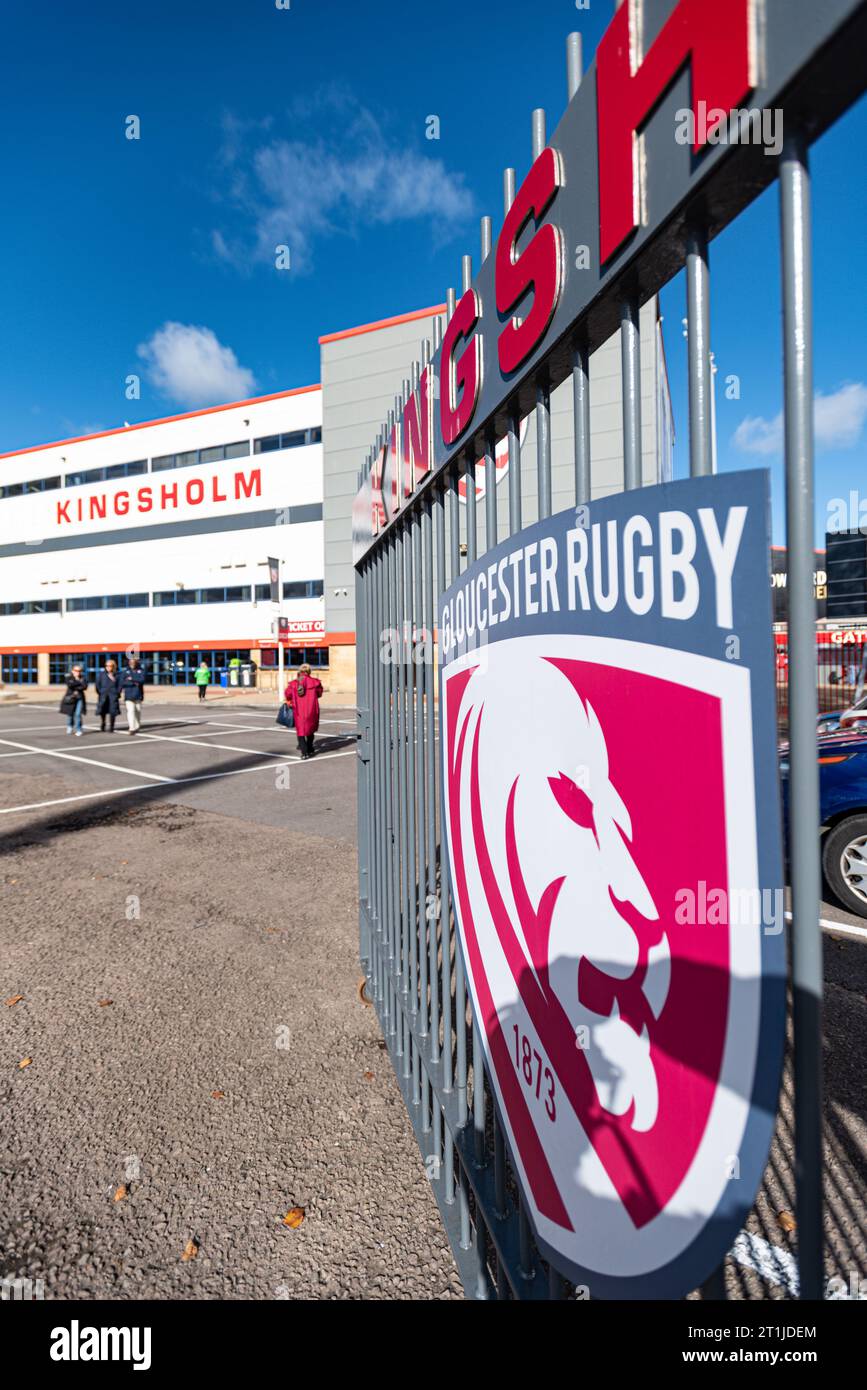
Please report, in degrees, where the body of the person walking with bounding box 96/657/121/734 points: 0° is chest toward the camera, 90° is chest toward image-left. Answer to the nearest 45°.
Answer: approximately 0°

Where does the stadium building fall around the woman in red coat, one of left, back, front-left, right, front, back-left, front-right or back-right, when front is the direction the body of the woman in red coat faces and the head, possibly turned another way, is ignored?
front

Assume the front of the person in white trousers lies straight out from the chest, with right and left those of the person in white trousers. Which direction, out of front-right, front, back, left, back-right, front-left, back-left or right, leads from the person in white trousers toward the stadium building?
back

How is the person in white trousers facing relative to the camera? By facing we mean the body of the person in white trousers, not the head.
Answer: toward the camera

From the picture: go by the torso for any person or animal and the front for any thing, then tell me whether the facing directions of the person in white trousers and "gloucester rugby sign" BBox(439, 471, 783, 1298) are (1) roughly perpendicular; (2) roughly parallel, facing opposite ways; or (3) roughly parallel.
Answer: roughly perpendicular

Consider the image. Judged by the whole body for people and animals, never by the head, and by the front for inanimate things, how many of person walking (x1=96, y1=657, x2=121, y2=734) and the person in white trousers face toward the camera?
2

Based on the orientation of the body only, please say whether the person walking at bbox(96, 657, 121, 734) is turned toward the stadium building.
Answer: no

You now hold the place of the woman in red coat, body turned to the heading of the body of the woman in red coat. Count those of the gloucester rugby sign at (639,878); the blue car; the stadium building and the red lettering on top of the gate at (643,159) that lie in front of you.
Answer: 1

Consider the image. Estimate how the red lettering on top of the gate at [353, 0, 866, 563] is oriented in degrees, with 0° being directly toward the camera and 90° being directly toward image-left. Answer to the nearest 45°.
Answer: approximately 45°

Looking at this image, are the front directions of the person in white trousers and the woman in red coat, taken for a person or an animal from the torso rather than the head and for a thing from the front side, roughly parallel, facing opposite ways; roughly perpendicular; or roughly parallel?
roughly parallel, facing opposite ways

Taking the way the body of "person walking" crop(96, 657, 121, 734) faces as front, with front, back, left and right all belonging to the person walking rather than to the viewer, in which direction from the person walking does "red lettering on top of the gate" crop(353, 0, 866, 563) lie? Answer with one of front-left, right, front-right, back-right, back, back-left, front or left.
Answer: front

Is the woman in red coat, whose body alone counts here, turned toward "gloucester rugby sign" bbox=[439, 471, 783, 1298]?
no

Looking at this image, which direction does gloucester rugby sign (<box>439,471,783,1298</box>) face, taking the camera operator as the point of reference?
facing the viewer and to the left of the viewer

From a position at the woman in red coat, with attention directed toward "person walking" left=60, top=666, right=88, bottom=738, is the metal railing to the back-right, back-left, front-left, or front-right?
back-left

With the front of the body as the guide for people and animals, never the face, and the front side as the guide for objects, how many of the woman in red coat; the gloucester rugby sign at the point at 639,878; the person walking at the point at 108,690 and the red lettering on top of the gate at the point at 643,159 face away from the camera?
1
